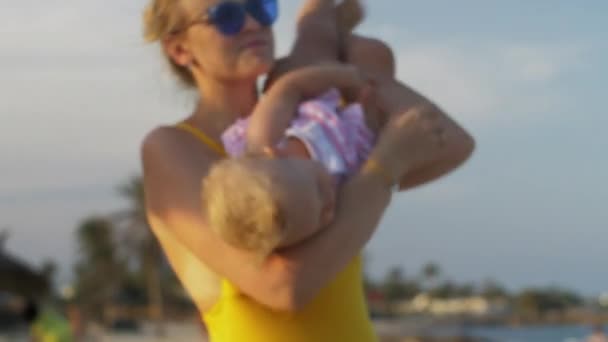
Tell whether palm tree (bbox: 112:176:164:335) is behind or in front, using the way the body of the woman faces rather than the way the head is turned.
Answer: behind

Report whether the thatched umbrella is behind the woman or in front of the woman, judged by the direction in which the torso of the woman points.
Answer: behind

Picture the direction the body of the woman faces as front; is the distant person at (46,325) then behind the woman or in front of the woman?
behind

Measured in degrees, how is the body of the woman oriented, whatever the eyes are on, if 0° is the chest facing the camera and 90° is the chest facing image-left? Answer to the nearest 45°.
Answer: approximately 315°
